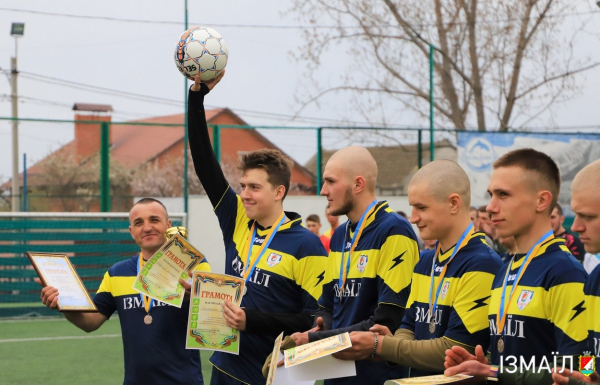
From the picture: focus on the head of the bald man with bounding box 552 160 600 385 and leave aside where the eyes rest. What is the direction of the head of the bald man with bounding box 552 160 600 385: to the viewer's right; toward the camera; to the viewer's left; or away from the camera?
to the viewer's left

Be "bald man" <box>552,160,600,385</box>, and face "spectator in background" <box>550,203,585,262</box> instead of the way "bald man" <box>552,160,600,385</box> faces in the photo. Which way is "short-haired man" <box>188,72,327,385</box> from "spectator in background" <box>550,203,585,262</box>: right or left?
left

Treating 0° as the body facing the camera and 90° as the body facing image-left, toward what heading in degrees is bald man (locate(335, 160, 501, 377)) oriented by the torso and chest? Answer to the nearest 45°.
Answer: approximately 45°

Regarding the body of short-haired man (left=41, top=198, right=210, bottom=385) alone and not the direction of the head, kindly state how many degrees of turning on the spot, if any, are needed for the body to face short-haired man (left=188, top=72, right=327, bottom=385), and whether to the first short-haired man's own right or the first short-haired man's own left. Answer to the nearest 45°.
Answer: approximately 45° to the first short-haired man's own left

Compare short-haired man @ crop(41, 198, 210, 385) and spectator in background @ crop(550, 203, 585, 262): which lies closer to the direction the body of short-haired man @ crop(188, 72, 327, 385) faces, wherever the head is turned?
the short-haired man

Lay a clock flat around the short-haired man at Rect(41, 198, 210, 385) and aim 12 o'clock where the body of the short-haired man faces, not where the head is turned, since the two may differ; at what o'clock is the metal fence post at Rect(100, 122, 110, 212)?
The metal fence post is roughly at 6 o'clock from the short-haired man.

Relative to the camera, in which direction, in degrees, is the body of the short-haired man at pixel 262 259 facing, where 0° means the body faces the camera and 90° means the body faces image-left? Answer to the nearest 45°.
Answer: approximately 45°

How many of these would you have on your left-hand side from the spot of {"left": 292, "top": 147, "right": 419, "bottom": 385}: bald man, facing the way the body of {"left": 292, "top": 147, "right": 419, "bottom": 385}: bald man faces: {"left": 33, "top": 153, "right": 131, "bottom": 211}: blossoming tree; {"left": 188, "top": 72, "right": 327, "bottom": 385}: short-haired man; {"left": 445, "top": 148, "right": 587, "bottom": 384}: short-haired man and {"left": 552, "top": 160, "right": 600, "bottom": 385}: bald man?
2

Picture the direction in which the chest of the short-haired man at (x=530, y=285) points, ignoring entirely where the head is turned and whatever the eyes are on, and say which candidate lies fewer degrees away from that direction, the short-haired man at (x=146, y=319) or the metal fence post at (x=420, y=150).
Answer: the short-haired man

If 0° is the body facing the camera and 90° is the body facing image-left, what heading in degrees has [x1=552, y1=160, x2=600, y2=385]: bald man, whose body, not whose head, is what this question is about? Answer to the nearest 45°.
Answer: approximately 45°

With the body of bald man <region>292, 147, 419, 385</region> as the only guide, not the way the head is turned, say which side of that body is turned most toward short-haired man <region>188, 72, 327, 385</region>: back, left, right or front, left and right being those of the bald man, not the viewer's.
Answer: right
